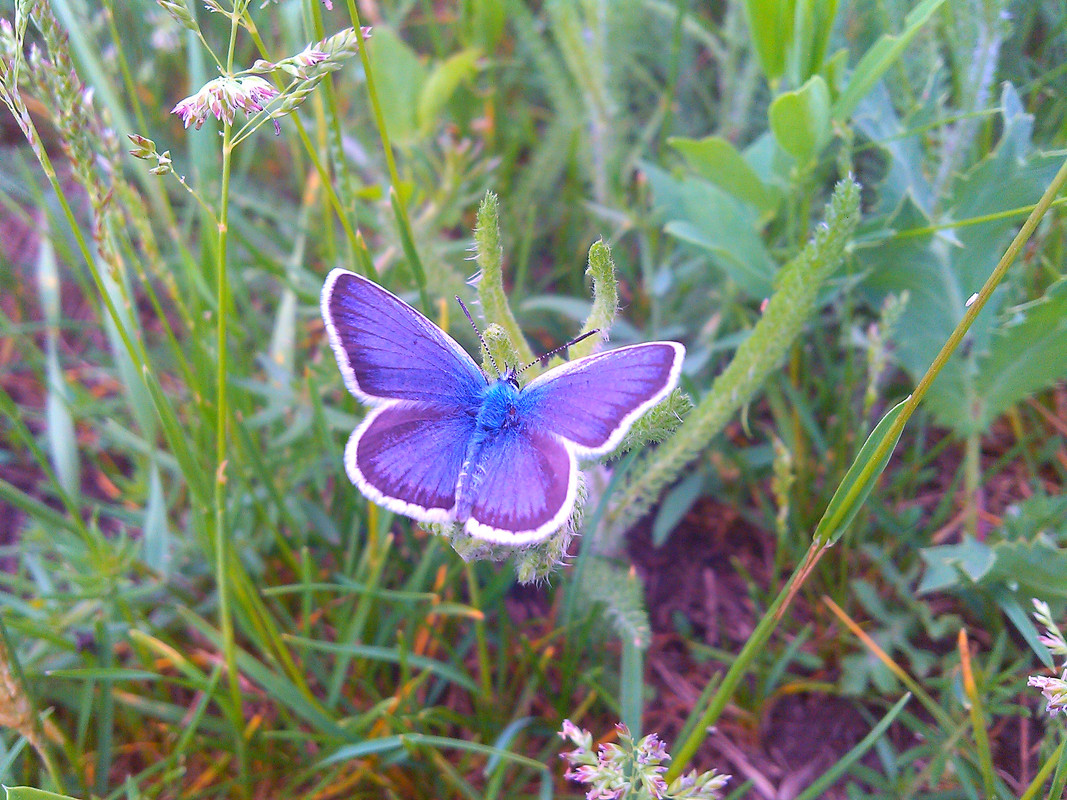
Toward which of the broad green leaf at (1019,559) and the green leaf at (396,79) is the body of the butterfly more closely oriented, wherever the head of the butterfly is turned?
the green leaf

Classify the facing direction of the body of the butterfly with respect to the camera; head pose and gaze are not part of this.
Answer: away from the camera

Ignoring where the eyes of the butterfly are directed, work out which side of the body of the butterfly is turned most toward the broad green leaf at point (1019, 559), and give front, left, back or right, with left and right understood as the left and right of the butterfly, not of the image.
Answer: right

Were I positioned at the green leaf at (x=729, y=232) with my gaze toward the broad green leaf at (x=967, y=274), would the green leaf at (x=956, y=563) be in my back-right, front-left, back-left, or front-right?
front-right

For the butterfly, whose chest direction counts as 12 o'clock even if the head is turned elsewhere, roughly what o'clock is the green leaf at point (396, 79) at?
The green leaf is roughly at 12 o'clock from the butterfly.

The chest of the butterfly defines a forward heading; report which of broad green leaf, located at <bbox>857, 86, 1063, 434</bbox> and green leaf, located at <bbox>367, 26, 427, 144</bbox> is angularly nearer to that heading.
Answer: the green leaf

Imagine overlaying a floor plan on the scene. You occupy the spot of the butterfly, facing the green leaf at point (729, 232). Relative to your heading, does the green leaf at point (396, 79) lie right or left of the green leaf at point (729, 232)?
left

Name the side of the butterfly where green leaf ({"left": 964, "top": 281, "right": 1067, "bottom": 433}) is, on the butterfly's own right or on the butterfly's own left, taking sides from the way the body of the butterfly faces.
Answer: on the butterfly's own right

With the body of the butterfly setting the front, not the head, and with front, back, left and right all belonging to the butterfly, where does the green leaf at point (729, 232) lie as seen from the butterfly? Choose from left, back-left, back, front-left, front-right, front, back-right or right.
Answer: front-right

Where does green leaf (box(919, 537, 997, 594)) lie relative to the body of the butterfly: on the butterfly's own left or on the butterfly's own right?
on the butterfly's own right
